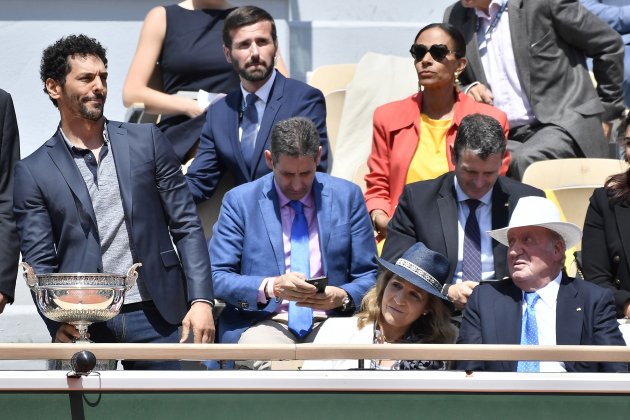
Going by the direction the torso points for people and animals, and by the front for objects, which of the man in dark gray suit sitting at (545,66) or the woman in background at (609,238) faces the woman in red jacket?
the man in dark gray suit sitting

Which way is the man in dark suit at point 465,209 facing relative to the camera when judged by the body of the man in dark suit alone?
toward the camera

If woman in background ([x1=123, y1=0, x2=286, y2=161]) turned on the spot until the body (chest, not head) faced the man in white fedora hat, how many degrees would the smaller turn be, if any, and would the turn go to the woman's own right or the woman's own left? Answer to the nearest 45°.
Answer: approximately 45° to the woman's own left

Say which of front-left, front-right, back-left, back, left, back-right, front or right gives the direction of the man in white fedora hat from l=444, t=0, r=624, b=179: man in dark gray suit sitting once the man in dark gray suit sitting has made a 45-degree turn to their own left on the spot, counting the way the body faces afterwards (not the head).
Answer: front

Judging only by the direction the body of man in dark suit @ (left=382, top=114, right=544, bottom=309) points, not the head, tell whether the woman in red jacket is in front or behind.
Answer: behind

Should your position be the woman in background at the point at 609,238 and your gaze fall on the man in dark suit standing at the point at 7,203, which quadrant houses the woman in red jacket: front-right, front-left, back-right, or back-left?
front-right

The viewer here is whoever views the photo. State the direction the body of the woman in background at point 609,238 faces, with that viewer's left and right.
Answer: facing the viewer

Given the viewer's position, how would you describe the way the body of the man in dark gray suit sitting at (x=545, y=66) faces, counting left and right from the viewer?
facing the viewer and to the left of the viewer

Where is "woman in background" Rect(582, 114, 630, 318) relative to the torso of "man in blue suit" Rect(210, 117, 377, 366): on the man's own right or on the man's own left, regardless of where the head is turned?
on the man's own left

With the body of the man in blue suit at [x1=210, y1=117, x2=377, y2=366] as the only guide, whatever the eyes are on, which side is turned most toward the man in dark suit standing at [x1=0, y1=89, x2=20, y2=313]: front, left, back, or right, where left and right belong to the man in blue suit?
right

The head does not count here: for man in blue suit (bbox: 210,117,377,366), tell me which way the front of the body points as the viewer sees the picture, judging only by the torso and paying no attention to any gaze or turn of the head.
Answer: toward the camera
